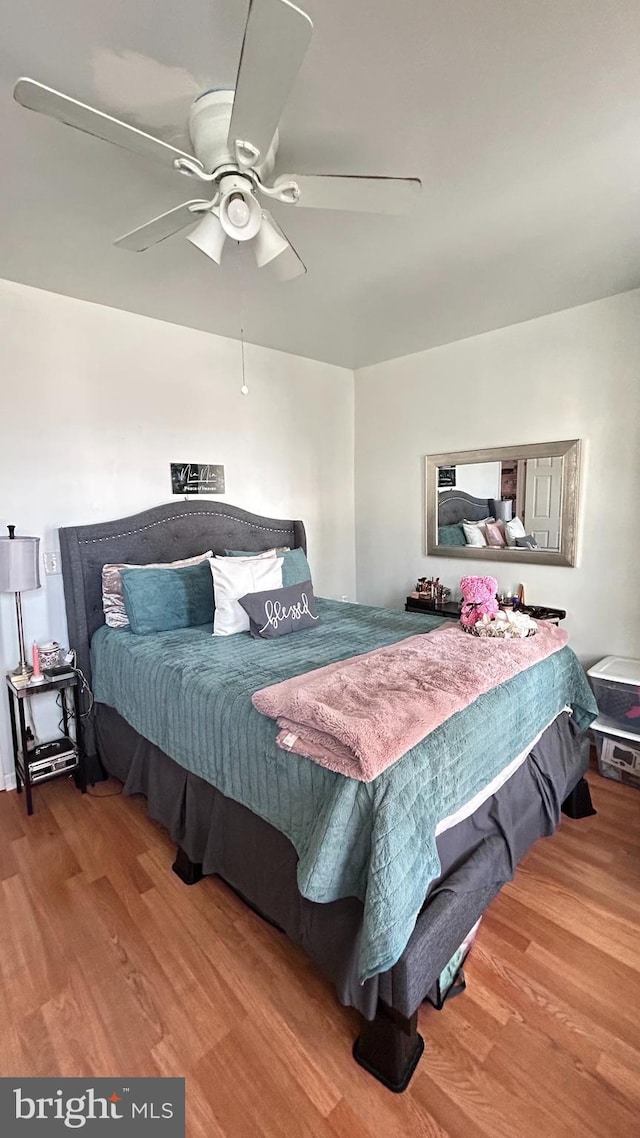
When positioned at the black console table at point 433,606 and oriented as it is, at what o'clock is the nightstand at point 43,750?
The nightstand is roughly at 12 o'clock from the black console table.

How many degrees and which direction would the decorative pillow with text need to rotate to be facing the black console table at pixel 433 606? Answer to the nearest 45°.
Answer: approximately 90° to its left

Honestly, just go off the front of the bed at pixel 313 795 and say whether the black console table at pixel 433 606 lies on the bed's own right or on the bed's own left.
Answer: on the bed's own left

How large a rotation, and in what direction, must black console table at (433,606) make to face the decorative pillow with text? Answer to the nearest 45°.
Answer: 0° — it already faces it

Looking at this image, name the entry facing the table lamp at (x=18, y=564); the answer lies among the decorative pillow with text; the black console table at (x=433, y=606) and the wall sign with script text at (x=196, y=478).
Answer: the black console table

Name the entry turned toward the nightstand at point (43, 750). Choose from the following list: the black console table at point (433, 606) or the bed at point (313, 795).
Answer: the black console table

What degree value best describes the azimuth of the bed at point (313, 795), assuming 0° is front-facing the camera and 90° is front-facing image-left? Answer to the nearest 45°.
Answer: approximately 315°

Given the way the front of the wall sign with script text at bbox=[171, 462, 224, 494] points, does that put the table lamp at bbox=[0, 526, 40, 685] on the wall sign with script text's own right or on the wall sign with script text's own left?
on the wall sign with script text's own right

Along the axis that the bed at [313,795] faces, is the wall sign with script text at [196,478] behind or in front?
behind
